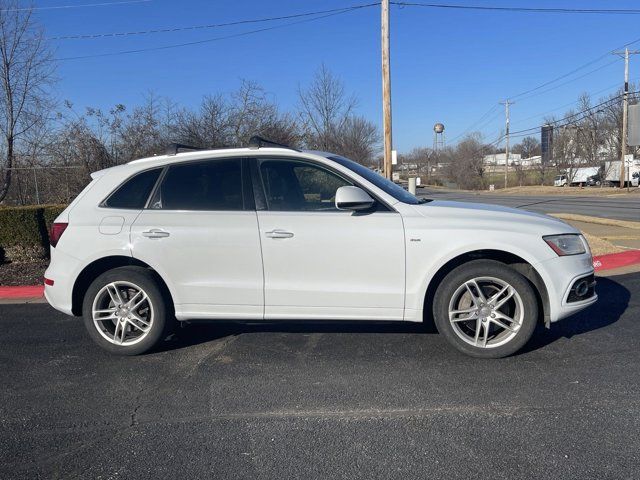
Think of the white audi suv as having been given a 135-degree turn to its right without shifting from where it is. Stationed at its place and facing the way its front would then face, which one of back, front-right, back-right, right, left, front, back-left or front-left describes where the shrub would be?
right

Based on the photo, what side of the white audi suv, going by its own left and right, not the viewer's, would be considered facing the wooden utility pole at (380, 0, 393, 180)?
left

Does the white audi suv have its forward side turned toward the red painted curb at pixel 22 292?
no

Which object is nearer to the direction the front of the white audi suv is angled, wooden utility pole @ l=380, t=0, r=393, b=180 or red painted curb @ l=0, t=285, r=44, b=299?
the wooden utility pole

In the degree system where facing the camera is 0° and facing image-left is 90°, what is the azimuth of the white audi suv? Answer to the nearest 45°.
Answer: approximately 270°

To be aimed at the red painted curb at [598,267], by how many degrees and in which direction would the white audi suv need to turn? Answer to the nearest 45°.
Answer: approximately 45° to its left

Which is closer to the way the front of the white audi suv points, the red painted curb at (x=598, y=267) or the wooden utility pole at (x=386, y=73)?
the red painted curb
